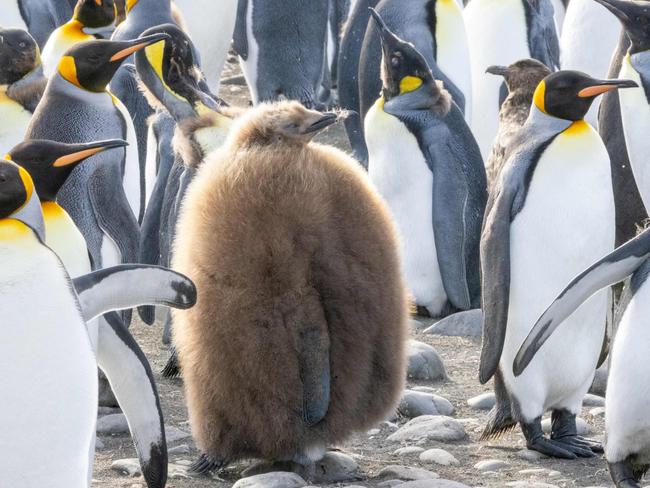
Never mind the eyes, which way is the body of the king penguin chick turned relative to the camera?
to the viewer's right

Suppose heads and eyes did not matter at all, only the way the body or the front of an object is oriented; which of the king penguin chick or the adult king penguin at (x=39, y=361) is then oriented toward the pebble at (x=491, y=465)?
the king penguin chick

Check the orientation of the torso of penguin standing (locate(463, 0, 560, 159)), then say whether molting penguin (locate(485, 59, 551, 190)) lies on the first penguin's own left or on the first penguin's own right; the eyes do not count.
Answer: on the first penguin's own left

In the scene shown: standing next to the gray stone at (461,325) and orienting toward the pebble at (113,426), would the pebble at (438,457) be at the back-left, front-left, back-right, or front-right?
front-left

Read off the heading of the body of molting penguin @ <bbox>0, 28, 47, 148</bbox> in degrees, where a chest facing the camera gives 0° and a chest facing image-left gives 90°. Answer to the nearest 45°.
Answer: approximately 45°

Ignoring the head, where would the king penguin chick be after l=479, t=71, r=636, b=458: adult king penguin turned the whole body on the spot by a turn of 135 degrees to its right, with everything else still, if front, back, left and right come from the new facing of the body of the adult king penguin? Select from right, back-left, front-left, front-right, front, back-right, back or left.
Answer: front-left

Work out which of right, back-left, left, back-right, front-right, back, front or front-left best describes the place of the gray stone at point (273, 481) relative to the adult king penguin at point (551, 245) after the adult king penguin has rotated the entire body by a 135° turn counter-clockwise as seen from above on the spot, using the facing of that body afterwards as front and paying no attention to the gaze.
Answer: back-left

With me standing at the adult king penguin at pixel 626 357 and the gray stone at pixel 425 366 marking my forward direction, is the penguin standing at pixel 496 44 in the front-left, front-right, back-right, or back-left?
front-right

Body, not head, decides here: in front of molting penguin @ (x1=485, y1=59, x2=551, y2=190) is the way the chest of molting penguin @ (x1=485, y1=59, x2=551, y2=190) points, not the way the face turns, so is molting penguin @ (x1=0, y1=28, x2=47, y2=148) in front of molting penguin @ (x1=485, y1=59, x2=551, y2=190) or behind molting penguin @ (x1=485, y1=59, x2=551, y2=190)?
in front

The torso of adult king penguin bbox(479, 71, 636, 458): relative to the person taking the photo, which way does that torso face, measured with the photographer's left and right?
facing the viewer and to the right of the viewer
